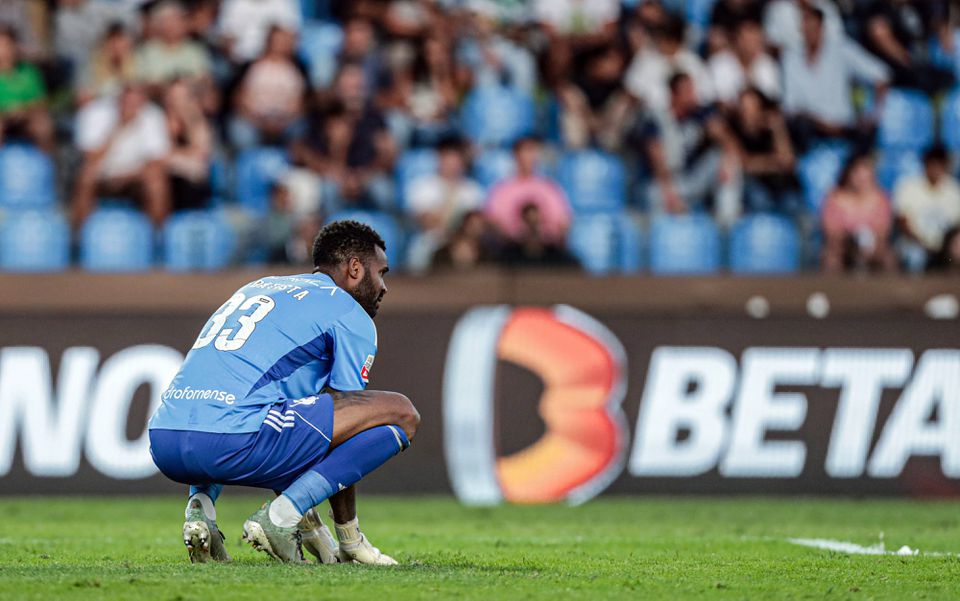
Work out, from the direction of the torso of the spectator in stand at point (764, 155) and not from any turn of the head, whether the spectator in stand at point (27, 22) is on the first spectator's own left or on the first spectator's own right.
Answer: on the first spectator's own right

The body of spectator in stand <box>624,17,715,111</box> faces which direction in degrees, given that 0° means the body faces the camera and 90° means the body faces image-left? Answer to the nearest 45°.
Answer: approximately 0°

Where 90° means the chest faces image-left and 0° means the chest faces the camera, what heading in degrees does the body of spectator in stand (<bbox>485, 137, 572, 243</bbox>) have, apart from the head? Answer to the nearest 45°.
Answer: approximately 0°

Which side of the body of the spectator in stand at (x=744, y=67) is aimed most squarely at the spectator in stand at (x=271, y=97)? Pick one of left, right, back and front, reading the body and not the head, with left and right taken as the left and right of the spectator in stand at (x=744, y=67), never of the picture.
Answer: right

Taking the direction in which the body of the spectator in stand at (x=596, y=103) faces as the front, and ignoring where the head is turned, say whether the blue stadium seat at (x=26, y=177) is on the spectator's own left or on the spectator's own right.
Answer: on the spectator's own right

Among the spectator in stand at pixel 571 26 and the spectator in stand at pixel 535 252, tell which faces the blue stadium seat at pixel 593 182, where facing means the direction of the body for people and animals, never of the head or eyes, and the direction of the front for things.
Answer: the spectator in stand at pixel 571 26

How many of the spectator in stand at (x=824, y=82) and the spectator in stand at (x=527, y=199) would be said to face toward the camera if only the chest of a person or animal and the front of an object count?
2

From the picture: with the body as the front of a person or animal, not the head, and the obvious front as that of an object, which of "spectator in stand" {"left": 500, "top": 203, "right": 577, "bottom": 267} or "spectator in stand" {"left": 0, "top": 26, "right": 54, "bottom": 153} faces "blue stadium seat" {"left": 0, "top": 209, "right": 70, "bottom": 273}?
"spectator in stand" {"left": 0, "top": 26, "right": 54, "bottom": 153}
